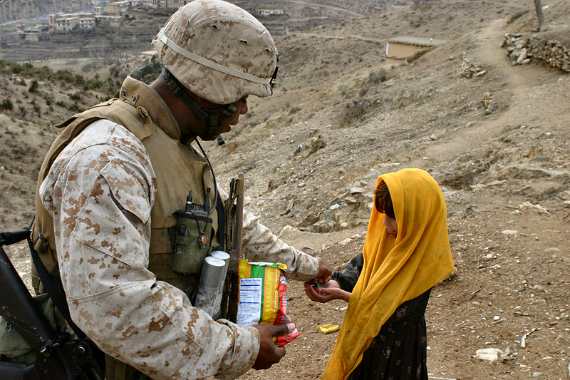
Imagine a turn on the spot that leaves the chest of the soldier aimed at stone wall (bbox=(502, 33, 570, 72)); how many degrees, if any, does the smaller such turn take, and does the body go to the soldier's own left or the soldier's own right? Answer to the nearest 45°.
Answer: approximately 45° to the soldier's own left

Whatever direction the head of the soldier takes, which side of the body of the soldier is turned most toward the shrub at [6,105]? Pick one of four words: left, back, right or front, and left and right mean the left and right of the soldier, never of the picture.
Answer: left

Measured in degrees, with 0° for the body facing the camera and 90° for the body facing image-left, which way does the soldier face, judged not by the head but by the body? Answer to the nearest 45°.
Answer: approximately 270°

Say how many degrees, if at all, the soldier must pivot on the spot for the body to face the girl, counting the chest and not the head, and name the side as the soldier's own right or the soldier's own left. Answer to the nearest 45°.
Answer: approximately 45° to the soldier's own left

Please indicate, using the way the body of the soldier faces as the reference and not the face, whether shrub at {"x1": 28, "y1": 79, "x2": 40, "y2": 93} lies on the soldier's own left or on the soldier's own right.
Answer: on the soldier's own left

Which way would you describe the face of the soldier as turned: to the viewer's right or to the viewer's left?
to the viewer's right

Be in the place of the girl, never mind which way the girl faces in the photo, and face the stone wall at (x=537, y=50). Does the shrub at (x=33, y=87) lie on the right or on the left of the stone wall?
left
